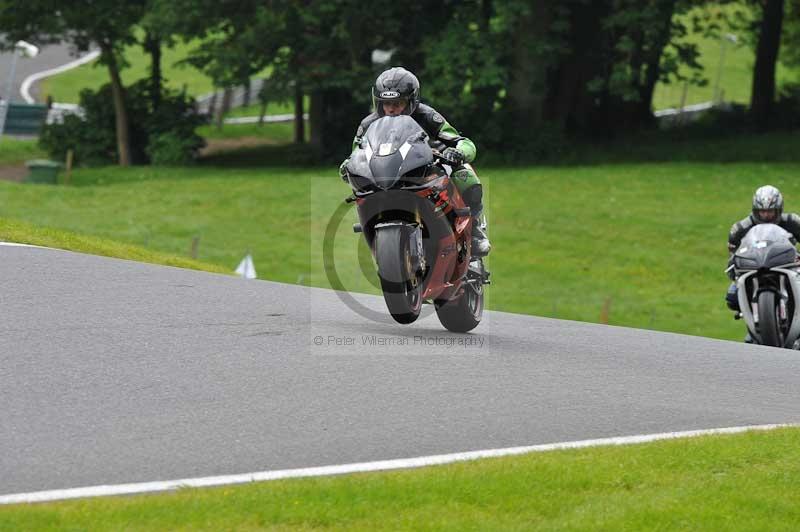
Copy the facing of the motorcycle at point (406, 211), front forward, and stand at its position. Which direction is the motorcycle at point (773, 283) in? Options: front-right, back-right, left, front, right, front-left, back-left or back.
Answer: back

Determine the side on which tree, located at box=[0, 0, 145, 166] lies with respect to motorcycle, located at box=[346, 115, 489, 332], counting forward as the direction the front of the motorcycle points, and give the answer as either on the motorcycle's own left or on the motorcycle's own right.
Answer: on the motorcycle's own right

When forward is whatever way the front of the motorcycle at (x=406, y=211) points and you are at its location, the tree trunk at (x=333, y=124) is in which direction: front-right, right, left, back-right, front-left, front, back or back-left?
back-right

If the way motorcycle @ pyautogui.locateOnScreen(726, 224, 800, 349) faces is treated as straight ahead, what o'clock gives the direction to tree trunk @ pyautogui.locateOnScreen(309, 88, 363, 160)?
The tree trunk is roughly at 5 o'clock from the motorcycle.

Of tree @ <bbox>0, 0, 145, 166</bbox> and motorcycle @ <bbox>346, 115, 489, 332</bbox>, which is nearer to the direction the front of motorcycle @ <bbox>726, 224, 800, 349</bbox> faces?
the motorcycle

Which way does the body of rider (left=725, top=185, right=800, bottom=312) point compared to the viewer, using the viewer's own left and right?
facing the viewer

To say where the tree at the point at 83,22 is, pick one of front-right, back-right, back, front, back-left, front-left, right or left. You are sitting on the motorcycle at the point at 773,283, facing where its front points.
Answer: back-right

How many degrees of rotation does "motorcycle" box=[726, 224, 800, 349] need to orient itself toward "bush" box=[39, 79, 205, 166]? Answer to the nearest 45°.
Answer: approximately 135° to its right

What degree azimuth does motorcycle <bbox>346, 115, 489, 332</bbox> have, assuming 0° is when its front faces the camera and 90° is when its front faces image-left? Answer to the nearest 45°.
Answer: approximately 45°
